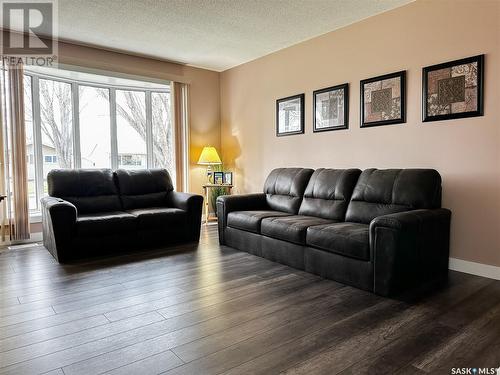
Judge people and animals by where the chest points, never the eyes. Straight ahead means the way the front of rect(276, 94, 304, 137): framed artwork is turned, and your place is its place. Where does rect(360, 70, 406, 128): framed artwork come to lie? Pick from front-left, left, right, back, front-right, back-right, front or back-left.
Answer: left

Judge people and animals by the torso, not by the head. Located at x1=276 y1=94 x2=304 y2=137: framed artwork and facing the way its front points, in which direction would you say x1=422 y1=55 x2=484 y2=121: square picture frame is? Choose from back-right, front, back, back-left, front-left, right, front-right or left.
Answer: left

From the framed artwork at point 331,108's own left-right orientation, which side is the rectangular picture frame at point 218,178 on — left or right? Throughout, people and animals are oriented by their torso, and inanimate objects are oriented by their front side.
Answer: on its right

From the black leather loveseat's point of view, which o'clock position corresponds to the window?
The window is roughly at 7 o'clock from the black leather loveseat.

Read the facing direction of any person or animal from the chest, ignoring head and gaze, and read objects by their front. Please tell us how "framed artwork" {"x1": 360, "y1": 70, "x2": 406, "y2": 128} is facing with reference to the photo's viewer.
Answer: facing the viewer and to the left of the viewer

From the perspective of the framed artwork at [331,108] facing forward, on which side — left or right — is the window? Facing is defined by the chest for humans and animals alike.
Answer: on its right

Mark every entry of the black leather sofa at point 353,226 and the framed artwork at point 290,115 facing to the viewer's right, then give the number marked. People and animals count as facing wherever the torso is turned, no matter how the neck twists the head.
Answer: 0

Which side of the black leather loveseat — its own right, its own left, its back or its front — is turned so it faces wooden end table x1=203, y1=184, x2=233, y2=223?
left

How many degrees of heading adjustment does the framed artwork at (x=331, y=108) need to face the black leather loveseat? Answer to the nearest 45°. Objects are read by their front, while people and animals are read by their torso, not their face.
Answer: approximately 45° to its right

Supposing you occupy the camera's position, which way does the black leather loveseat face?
facing the viewer and to the right of the viewer

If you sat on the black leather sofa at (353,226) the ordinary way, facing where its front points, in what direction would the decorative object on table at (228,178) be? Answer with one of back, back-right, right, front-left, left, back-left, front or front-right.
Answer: right

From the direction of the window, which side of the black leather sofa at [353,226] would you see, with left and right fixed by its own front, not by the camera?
right

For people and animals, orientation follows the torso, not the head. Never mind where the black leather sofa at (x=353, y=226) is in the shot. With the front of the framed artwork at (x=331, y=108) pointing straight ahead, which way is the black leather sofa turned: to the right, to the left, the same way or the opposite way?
the same way

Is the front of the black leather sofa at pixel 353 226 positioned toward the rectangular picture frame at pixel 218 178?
no

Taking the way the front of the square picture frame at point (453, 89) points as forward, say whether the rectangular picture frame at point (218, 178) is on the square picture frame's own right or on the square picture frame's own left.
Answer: on the square picture frame's own right

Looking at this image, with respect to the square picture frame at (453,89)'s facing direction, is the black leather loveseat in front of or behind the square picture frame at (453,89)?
in front
